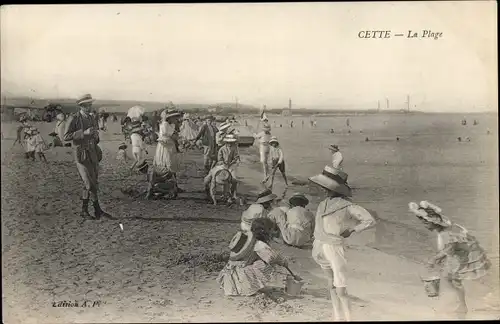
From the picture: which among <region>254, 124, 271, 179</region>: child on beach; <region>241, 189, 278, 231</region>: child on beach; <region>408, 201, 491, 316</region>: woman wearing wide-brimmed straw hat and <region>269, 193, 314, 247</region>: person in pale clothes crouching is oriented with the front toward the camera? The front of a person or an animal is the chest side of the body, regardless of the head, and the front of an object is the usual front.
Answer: <region>254, 124, 271, 179</region>: child on beach

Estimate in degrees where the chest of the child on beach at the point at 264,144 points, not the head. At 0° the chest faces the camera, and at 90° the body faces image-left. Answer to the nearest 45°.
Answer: approximately 0°

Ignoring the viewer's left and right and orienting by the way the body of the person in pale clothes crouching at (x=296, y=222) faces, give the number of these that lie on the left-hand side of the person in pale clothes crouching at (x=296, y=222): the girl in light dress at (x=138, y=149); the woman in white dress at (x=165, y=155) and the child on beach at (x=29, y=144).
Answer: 3

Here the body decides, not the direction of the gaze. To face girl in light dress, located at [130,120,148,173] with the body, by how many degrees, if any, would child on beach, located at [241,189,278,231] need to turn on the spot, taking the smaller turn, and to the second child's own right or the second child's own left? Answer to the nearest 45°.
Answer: approximately 180°

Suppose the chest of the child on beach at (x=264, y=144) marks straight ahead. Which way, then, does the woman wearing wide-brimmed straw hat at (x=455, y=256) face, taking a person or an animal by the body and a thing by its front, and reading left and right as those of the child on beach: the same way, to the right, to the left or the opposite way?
to the right

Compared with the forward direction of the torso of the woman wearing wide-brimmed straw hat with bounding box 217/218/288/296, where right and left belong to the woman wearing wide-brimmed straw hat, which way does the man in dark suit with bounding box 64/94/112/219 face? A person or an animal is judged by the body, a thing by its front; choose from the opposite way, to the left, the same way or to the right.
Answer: to the right

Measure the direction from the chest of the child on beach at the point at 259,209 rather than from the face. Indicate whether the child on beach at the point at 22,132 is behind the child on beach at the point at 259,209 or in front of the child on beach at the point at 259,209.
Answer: behind

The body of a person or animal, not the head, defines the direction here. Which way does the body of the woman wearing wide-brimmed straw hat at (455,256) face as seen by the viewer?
to the viewer's left

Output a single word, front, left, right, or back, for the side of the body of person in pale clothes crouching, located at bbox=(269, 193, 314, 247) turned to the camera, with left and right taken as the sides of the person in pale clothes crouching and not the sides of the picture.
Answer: back
